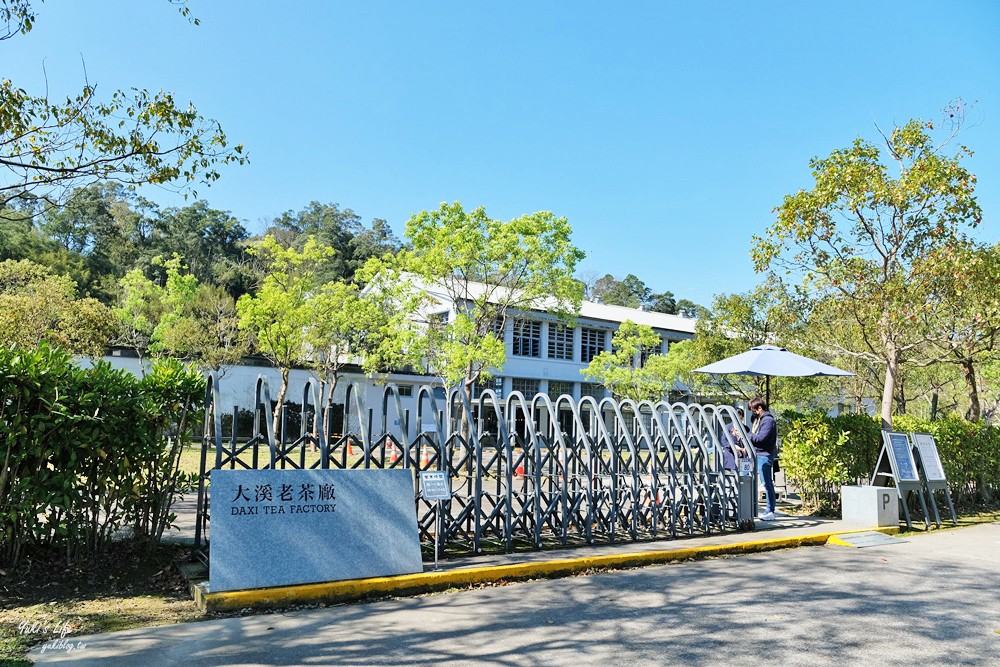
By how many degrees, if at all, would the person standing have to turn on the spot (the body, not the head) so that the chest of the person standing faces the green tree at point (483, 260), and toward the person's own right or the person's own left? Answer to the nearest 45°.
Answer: approximately 45° to the person's own right

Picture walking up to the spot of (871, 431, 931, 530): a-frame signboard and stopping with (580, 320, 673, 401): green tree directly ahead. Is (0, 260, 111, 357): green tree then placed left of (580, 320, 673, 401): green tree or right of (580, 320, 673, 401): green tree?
left

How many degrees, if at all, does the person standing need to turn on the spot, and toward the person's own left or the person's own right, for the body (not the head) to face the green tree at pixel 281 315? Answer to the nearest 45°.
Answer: approximately 45° to the person's own right

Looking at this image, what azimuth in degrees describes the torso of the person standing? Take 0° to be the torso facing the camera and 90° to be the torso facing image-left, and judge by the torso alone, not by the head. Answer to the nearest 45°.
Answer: approximately 90°

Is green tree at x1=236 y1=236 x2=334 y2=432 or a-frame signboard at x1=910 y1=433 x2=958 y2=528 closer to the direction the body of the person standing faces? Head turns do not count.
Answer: the green tree

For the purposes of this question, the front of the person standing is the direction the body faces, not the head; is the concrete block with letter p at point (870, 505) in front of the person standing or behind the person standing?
behind

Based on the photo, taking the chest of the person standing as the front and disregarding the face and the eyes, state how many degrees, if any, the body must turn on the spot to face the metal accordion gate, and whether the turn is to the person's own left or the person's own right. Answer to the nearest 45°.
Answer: approximately 45° to the person's own left

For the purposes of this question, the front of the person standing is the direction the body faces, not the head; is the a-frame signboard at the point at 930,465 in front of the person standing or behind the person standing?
behind
